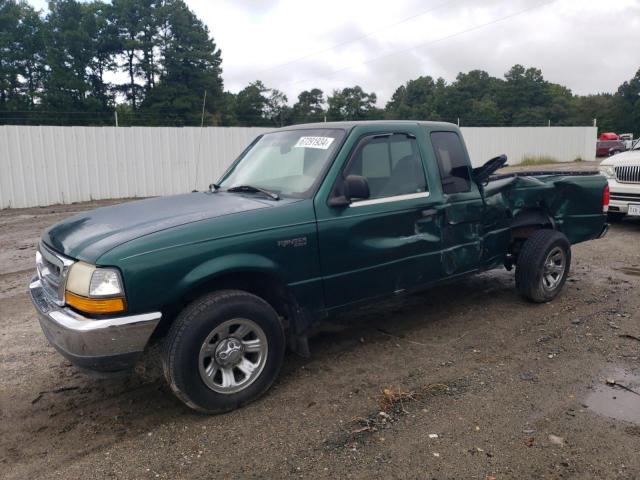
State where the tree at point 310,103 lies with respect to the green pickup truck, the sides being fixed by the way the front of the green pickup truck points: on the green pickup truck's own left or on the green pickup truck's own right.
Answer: on the green pickup truck's own right

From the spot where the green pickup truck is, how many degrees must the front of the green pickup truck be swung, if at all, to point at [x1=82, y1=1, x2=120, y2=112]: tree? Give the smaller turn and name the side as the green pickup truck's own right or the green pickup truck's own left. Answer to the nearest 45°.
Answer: approximately 135° to the green pickup truck's own right

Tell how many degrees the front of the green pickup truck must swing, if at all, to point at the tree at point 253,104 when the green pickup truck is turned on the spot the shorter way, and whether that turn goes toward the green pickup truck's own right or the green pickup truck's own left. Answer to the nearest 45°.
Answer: approximately 135° to the green pickup truck's own right

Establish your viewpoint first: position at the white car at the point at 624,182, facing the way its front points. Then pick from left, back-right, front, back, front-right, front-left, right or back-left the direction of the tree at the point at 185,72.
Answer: back-right

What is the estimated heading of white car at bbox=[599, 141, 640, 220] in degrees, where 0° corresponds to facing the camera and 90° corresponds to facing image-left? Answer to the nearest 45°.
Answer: approximately 0°

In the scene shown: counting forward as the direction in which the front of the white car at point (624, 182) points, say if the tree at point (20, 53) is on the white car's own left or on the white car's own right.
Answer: on the white car's own right

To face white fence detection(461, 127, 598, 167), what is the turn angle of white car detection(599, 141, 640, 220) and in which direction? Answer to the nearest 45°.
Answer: approximately 180°

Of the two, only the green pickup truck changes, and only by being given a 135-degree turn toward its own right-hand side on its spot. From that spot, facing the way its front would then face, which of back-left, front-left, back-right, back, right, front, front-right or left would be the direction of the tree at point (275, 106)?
front

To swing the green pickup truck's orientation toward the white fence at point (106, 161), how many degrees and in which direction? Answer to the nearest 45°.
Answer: approximately 90° to its right

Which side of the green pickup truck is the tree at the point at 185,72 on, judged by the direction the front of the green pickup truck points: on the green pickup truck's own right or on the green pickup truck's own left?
on the green pickup truck's own right

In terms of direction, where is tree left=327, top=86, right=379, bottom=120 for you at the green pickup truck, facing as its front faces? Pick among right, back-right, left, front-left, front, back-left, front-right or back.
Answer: back-right

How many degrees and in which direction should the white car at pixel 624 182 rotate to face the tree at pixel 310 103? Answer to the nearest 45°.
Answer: approximately 135° to its right
